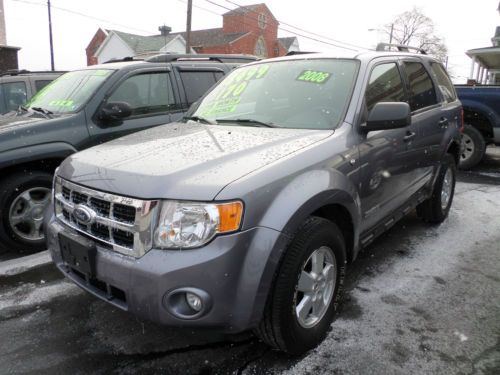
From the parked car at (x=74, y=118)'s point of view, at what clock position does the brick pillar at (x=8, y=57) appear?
The brick pillar is roughly at 4 o'clock from the parked car.

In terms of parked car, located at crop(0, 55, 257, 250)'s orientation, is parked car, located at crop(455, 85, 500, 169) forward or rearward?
rearward

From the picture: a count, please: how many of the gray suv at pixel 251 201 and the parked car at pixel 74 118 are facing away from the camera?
0

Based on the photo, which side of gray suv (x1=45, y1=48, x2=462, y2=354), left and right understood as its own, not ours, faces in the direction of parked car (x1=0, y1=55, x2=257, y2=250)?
right

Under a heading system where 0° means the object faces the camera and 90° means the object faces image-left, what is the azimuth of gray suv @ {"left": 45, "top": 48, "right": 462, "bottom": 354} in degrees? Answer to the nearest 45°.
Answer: approximately 45°

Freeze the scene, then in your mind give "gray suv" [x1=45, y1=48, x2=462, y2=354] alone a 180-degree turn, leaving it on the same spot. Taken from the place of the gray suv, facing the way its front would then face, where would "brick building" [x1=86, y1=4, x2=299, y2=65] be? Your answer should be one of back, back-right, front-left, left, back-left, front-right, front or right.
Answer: front-left

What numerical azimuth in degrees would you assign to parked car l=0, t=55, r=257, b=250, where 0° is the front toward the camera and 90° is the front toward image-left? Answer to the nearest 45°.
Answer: approximately 45°

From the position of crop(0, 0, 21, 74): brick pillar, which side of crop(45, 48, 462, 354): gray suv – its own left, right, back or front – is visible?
right
